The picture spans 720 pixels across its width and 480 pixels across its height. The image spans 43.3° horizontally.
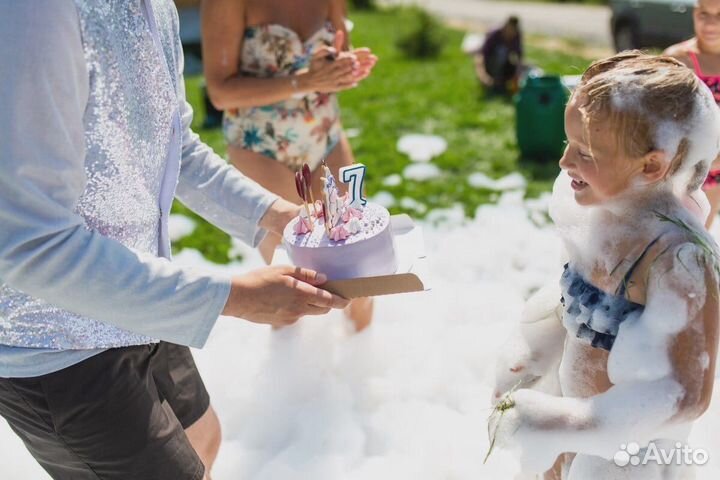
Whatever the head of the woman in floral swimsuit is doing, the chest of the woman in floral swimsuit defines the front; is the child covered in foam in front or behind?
in front

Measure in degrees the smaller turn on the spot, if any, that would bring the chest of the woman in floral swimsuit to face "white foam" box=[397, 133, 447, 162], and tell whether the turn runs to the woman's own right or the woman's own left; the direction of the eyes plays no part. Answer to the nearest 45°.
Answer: approximately 135° to the woman's own left

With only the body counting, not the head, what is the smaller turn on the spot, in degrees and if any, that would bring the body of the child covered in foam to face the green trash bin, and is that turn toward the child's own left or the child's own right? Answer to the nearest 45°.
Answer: approximately 135° to the child's own right

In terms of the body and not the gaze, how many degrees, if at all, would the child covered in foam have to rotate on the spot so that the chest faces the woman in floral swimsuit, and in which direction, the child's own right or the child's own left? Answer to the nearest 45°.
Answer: approximately 90° to the child's own right

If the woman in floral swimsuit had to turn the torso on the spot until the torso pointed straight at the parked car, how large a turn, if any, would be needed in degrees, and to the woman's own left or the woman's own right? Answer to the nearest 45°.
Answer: approximately 90° to the woman's own left

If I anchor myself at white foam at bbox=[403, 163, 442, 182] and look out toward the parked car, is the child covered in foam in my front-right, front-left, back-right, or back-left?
back-right

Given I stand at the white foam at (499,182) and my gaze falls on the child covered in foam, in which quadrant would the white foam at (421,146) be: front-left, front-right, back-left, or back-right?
back-right

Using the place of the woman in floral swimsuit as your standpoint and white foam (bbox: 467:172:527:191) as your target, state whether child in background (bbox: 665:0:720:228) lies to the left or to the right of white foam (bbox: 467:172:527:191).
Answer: right

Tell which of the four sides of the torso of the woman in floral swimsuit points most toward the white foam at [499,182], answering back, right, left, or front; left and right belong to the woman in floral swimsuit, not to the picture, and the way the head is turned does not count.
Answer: left

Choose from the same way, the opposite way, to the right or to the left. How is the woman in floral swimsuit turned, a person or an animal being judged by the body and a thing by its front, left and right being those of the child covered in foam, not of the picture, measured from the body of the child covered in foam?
to the left

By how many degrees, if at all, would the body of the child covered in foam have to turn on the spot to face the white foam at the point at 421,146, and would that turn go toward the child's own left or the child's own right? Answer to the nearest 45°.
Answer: approximately 135° to the child's own right

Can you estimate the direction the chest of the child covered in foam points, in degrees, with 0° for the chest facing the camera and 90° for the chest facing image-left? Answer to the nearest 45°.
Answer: approximately 45°

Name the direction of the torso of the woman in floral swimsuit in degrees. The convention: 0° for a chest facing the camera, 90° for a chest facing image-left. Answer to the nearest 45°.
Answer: approximately 315°

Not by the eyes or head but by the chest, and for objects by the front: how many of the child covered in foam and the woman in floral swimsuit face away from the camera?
0

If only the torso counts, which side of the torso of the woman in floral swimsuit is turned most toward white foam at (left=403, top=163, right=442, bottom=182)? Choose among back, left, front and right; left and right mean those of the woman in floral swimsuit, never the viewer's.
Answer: left

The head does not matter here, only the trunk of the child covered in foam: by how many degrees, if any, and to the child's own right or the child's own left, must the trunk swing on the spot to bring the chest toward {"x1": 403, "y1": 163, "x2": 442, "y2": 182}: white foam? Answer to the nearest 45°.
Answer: approximately 135° to the child's own right

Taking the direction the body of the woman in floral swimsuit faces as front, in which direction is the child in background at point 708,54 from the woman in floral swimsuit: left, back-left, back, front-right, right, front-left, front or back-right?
front-left
